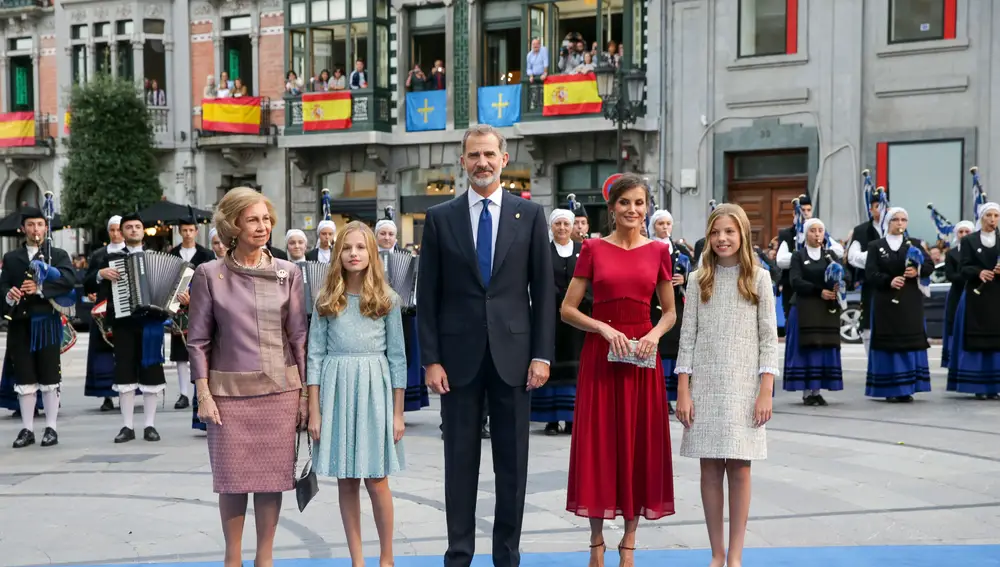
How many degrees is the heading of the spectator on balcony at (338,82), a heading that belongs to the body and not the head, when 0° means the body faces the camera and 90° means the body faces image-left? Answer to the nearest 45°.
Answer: approximately 0°

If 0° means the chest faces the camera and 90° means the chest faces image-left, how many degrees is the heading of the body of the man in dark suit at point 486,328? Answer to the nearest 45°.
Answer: approximately 0°

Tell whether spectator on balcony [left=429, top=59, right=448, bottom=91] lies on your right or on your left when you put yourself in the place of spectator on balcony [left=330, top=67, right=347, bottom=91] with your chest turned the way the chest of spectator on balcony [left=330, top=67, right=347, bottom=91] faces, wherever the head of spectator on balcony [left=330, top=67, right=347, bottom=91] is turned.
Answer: on your left

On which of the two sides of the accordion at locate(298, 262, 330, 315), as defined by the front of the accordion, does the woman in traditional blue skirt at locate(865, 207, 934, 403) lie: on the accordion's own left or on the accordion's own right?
on the accordion's own left
